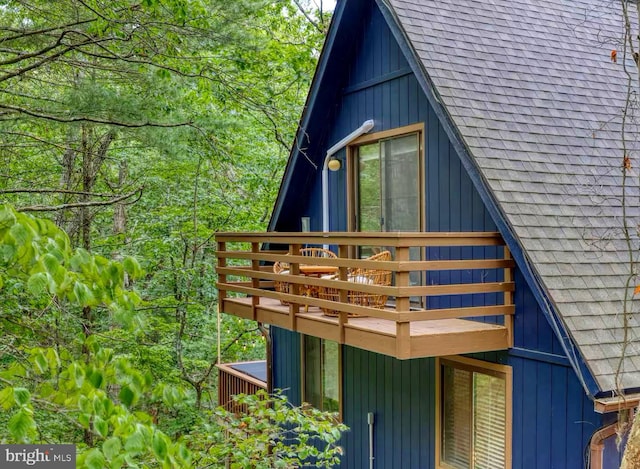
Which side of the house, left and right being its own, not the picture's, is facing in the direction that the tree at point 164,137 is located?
right

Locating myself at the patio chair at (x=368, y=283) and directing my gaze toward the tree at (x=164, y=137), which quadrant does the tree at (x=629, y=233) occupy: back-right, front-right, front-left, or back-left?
back-right

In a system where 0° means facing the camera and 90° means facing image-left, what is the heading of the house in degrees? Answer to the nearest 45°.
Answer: approximately 45°
